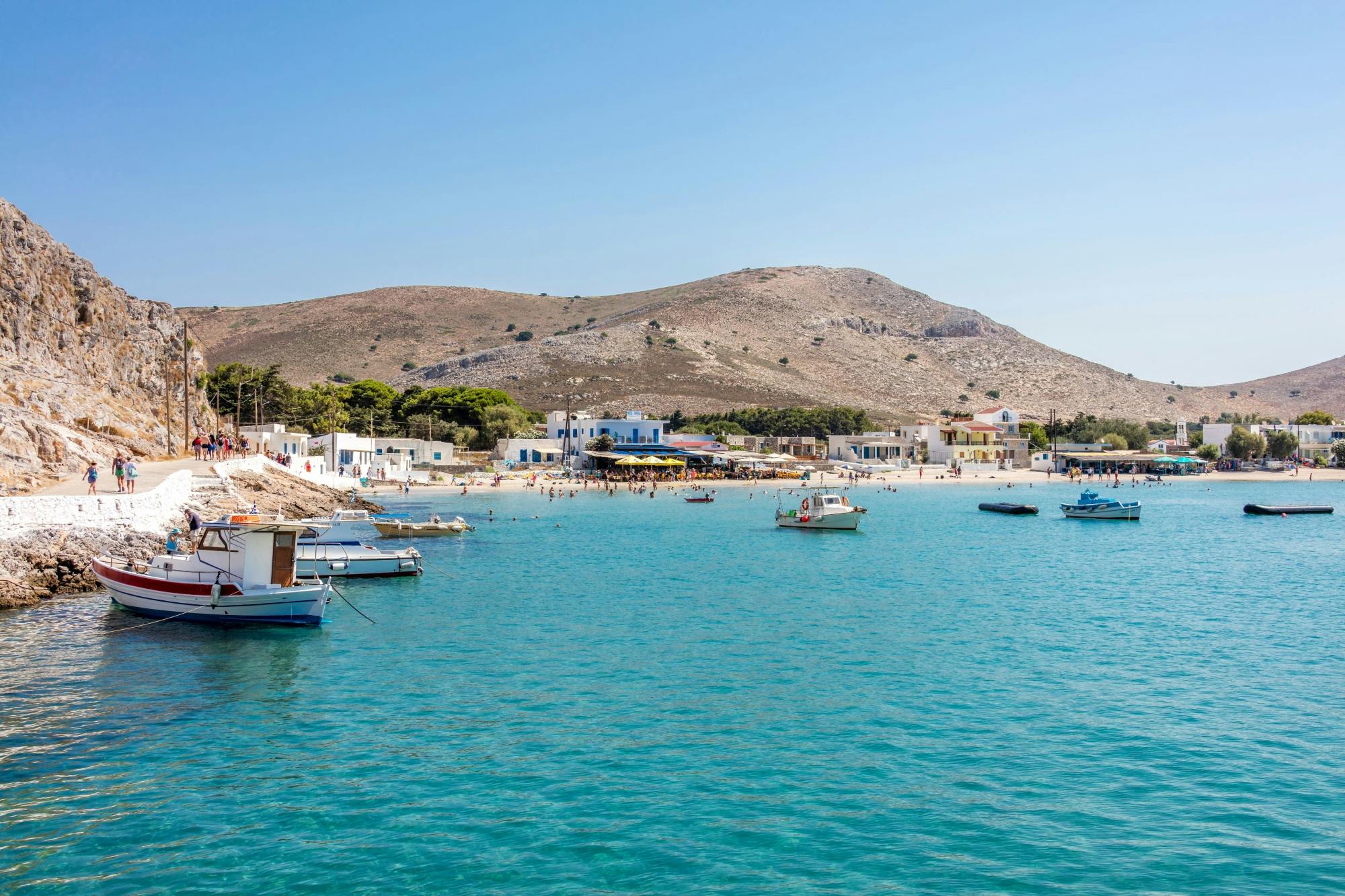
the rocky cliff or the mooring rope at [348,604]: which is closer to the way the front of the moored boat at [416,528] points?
the rocky cliff

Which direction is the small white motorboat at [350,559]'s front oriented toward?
to the viewer's left

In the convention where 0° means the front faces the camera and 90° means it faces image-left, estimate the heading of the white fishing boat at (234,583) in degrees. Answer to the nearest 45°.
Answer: approximately 90°

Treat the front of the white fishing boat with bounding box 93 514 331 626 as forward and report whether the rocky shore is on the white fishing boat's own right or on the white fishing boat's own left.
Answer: on the white fishing boat's own right

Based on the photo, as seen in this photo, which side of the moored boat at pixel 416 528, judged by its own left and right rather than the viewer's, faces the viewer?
left

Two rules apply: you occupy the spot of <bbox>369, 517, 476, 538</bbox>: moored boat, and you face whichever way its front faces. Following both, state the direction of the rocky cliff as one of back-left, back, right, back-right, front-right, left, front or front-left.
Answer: front
